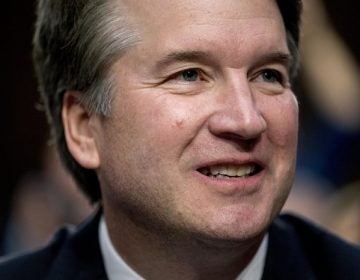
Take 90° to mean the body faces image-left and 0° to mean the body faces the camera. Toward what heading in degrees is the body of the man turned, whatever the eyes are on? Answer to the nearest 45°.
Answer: approximately 315°
